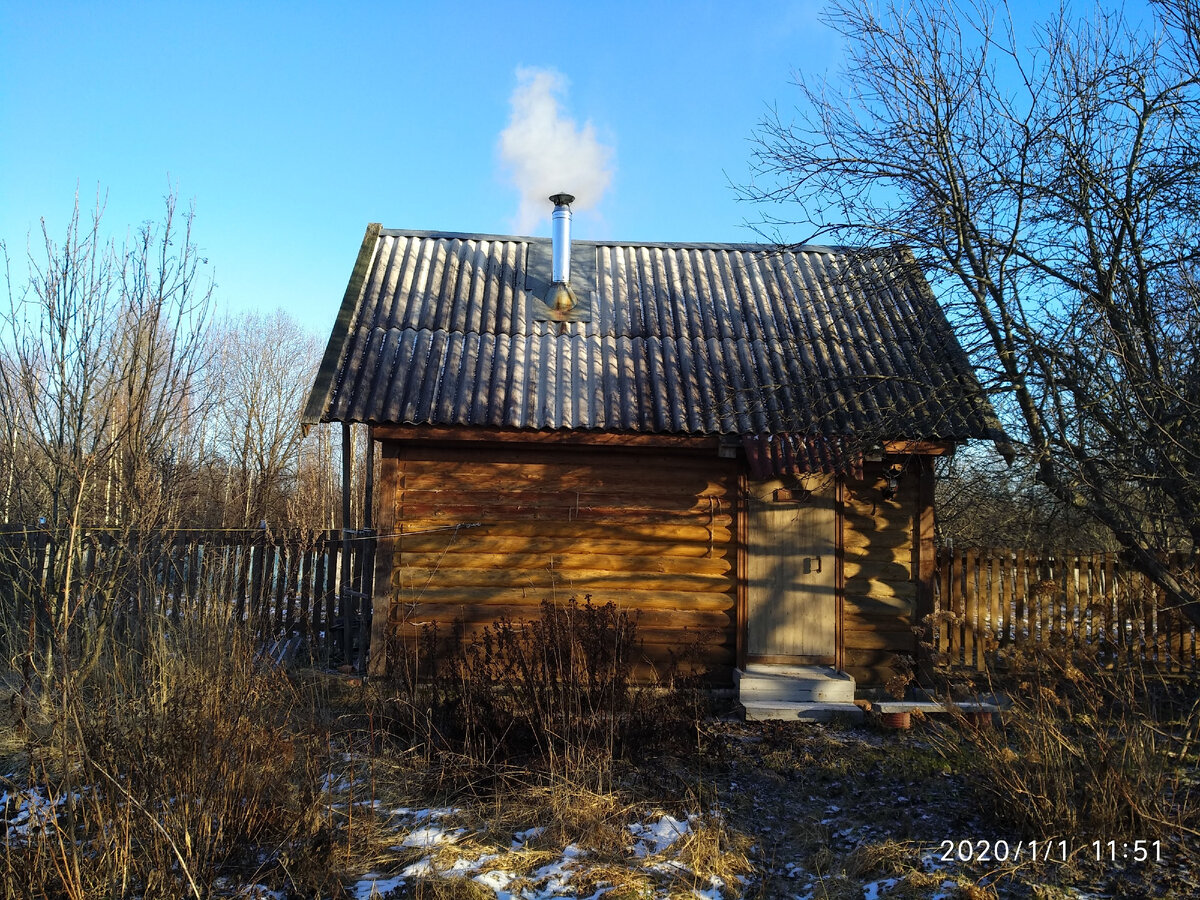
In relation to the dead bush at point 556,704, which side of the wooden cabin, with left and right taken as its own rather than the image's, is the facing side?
front

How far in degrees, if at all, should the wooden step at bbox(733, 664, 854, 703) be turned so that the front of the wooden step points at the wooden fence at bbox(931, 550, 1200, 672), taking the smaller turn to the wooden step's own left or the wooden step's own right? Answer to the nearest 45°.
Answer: approximately 135° to the wooden step's own left

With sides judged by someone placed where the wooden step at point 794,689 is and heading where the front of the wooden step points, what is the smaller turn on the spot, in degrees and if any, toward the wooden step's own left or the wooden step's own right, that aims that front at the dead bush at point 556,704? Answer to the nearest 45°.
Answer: approximately 45° to the wooden step's own right

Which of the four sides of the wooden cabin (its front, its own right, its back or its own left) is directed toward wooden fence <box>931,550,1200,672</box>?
left

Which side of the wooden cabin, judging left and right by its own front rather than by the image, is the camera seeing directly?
front

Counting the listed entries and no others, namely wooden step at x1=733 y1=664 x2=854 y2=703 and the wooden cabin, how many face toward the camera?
2

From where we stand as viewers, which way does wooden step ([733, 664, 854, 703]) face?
facing the viewer
